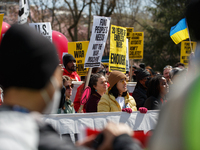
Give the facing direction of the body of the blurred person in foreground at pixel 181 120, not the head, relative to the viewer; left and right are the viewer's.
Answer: facing away from the viewer

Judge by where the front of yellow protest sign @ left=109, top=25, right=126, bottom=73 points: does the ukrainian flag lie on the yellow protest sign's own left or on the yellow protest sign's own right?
on the yellow protest sign's own left

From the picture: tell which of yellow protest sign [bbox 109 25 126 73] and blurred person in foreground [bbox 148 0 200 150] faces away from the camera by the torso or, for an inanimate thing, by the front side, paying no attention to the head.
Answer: the blurred person in foreground

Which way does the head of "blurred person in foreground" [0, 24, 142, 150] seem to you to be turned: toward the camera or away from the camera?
away from the camera

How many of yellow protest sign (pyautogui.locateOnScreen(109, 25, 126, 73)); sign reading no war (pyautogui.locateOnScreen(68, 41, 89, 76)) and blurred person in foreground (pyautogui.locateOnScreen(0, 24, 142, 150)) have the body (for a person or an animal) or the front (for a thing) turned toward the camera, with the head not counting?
2

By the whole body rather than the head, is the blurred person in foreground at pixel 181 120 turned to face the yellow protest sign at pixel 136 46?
yes

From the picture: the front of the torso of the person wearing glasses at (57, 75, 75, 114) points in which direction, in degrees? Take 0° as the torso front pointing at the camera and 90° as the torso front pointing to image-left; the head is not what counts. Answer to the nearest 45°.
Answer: approximately 315°

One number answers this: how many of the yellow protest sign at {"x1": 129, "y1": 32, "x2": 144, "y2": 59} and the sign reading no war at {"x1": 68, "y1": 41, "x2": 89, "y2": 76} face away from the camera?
0

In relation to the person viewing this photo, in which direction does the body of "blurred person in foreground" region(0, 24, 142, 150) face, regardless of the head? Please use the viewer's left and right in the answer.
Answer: facing away from the viewer and to the right of the viewer

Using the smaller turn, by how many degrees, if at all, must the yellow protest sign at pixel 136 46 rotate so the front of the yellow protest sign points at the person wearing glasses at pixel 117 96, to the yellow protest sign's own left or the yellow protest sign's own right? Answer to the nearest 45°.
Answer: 0° — it already faces them

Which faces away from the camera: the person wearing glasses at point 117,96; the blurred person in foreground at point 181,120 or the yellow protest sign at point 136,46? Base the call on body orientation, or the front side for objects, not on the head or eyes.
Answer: the blurred person in foreground

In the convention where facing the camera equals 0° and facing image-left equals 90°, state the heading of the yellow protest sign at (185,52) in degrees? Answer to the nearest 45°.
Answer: approximately 0°

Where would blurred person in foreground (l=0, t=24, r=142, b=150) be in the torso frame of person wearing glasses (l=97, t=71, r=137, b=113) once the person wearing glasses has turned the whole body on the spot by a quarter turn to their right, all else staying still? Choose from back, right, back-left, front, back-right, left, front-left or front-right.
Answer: front-left

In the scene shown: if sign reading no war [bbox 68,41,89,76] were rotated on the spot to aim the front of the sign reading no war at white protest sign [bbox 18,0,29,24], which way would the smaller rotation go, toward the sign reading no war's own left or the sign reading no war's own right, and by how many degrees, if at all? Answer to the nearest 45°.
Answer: approximately 90° to the sign reading no war's own right
